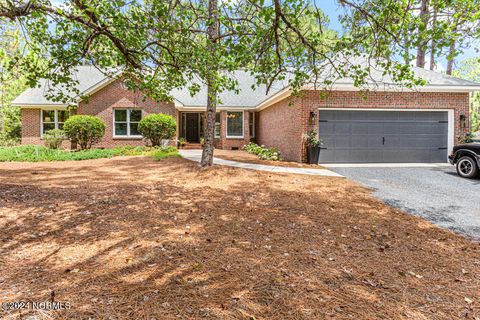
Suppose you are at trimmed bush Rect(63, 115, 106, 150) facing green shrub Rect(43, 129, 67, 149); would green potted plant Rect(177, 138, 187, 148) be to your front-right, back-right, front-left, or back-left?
back-right

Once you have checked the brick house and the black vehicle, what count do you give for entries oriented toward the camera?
1

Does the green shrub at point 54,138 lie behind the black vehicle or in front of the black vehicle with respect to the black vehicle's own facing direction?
in front

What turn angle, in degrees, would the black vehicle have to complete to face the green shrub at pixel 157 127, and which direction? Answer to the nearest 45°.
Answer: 0° — it already faces it

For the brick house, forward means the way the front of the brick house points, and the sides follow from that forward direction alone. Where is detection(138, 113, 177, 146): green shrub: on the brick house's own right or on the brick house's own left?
on the brick house's own right

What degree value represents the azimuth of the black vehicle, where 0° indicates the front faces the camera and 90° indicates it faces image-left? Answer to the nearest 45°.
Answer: approximately 90°

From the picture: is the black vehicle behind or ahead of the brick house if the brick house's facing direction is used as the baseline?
ahead

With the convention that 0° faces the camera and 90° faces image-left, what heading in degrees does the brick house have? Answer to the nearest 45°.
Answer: approximately 0°

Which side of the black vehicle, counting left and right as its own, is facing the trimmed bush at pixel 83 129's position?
front

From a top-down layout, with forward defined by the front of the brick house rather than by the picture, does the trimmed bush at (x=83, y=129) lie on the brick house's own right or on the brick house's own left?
on the brick house's own right
